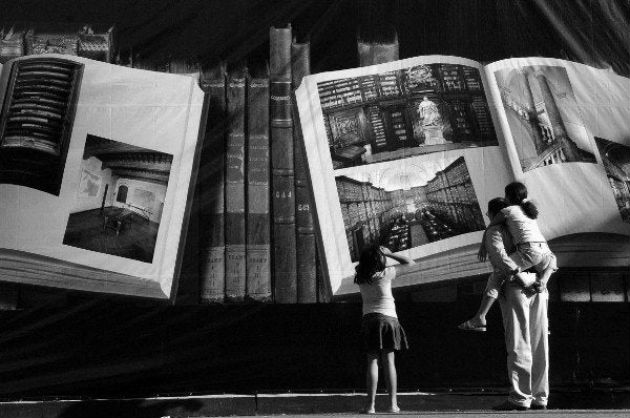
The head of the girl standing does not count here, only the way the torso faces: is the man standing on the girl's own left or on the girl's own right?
on the girl's own right

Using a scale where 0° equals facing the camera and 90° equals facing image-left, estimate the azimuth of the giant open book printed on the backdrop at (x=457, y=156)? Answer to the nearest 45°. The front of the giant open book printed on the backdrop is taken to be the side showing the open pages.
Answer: approximately 0°

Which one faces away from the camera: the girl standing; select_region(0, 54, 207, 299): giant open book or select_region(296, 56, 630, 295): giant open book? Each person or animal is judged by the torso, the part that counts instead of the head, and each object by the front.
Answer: the girl standing

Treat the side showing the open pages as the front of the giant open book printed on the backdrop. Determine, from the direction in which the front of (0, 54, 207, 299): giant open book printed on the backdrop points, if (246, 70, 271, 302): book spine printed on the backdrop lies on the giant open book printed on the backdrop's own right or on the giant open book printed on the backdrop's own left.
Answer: on the giant open book's own left

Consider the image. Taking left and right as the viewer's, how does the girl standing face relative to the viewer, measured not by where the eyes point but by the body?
facing away from the viewer

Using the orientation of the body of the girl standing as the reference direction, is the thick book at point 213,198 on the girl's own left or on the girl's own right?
on the girl's own left

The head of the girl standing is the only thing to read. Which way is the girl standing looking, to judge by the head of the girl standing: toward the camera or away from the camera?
away from the camera

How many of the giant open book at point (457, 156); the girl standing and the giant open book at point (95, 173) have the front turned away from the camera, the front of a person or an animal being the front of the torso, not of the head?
1

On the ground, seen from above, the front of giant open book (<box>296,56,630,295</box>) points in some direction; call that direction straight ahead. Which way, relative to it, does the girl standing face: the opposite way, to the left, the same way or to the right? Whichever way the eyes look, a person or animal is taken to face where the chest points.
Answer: the opposite way

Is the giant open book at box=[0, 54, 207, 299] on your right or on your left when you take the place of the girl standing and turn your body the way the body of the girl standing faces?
on your left
